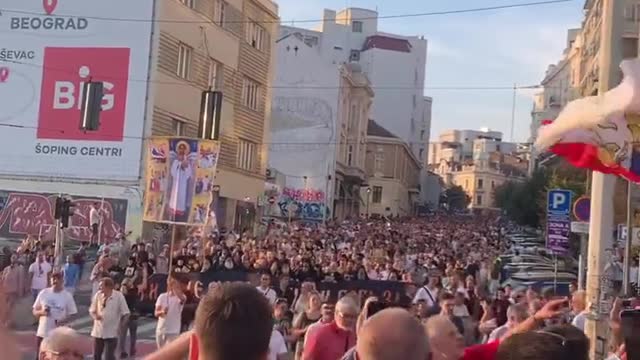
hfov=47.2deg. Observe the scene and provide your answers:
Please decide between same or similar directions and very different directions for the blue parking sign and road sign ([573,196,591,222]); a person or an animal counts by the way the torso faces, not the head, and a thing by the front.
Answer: same or similar directions

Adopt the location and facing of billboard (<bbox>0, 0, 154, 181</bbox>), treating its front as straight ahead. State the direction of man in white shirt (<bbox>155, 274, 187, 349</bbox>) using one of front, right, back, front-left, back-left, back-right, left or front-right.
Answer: front

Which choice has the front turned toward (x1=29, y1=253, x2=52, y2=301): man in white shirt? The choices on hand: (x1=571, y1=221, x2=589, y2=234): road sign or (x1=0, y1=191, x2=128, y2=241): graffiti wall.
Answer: the graffiti wall

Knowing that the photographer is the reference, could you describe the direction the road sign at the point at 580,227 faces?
facing the viewer

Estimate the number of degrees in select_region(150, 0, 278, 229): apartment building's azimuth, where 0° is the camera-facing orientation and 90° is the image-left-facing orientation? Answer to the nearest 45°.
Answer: approximately 315°

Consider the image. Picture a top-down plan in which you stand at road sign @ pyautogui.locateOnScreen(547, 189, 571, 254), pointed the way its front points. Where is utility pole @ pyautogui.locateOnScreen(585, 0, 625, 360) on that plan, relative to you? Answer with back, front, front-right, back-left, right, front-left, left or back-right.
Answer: front

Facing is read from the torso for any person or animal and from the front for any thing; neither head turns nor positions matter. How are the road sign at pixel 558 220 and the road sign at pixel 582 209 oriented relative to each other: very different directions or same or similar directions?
same or similar directions

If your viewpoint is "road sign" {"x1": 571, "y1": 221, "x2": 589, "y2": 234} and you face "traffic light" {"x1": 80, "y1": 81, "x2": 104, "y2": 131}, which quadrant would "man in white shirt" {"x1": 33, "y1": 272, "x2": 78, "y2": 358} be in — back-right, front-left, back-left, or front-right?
front-left

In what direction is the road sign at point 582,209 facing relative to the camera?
toward the camera

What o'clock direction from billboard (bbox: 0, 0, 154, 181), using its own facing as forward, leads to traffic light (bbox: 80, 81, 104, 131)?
The traffic light is roughly at 12 o'clock from the billboard.

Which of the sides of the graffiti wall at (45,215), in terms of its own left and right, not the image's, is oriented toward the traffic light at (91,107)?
front

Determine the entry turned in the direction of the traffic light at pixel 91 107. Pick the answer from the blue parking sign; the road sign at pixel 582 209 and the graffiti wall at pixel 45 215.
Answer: the graffiti wall
